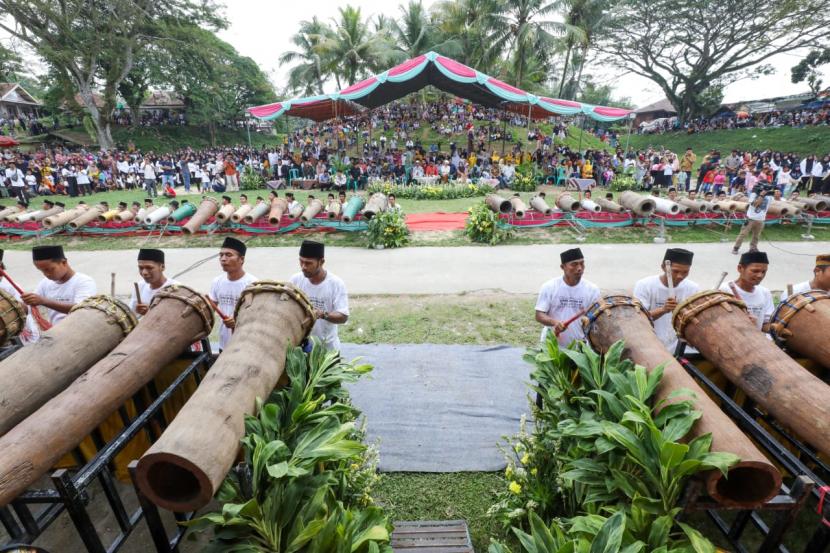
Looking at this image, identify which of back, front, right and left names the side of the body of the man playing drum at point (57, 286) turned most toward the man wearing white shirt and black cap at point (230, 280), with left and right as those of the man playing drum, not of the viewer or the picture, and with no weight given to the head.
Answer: left

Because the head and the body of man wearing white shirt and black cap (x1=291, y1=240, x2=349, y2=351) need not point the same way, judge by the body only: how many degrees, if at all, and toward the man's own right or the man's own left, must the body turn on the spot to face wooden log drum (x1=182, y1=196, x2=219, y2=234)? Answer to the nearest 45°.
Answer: approximately 135° to the man's own right

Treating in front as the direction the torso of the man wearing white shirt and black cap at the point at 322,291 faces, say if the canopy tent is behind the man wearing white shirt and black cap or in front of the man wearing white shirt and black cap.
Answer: behind

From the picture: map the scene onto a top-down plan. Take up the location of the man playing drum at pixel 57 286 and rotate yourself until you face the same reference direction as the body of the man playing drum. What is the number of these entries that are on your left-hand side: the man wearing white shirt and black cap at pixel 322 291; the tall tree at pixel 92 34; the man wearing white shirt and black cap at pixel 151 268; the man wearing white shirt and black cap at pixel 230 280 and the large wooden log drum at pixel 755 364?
4

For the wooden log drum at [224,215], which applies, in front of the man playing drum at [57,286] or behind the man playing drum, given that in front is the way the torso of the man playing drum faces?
behind

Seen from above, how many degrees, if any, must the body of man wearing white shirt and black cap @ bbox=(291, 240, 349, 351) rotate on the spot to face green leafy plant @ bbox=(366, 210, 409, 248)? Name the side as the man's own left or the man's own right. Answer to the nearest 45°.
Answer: approximately 135° to the man's own right

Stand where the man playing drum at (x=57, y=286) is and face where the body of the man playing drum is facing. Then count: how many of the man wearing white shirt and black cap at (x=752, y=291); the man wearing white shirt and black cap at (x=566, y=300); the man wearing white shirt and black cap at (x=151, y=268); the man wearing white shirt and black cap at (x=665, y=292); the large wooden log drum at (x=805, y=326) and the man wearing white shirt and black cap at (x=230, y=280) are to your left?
6

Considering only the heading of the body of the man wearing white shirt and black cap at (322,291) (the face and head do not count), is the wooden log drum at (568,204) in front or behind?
behind

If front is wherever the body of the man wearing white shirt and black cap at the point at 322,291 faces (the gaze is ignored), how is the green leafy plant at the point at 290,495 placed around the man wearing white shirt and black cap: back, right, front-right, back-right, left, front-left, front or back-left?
front-left

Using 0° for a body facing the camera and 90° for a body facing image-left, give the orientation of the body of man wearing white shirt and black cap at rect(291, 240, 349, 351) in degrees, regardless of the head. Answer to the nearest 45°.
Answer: approximately 45°

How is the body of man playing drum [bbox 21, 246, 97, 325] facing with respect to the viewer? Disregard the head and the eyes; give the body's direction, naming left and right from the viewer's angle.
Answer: facing the viewer and to the left of the viewer

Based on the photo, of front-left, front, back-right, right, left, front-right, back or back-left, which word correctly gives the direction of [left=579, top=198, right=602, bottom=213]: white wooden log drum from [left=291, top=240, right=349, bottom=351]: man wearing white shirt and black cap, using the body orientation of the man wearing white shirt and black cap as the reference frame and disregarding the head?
back

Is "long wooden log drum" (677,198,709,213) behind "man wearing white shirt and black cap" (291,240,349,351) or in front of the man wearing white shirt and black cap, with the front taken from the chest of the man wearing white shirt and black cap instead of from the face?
behind

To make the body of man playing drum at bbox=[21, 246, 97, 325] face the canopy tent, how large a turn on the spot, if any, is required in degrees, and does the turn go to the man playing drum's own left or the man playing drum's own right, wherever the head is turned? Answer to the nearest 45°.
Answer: approximately 180°

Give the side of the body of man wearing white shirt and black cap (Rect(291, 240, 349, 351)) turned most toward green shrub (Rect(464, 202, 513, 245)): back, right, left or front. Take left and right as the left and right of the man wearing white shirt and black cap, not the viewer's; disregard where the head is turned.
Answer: back

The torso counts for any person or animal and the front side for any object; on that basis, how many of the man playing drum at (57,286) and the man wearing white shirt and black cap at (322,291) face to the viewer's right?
0

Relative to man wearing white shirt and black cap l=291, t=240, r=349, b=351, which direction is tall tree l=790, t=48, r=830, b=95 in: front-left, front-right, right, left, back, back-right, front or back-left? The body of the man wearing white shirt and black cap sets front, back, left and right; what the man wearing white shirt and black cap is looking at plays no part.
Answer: back

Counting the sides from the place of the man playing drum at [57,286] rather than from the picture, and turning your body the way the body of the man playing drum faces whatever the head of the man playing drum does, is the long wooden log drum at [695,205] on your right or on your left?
on your left
